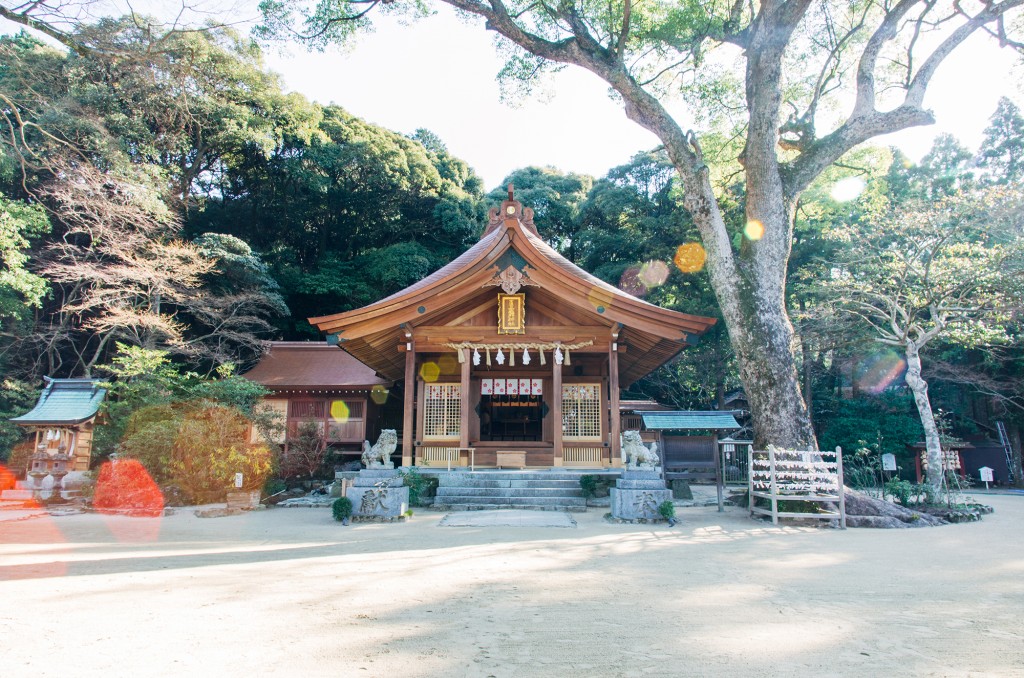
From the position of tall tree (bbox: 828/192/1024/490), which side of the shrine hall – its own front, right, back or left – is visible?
left

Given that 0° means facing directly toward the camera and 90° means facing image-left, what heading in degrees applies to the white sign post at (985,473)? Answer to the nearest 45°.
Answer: approximately 0°

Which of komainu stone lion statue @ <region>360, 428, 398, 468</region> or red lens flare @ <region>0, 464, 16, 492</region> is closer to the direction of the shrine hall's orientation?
the komainu stone lion statue

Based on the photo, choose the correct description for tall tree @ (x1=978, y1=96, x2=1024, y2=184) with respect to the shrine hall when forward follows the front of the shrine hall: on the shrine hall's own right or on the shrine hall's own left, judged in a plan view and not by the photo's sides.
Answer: on the shrine hall's own left

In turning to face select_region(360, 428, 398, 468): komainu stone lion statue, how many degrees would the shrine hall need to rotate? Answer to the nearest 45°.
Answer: approximately 45° to its right

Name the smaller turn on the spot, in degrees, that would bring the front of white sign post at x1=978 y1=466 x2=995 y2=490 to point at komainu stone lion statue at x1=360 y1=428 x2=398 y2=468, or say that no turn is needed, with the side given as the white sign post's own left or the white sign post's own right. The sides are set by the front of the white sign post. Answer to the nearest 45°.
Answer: approximately 45° to the white sign post's own right
